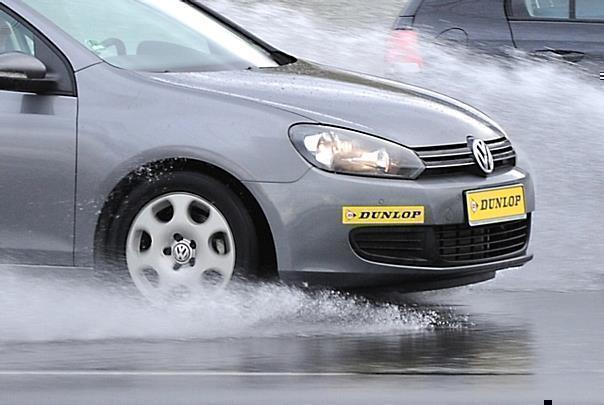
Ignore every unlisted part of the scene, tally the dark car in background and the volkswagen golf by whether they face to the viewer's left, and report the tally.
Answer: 0

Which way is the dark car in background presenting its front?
to the viewer's right

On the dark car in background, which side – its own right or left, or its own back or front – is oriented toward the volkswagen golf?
right

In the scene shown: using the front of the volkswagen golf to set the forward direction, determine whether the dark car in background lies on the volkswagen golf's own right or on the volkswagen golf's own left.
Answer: on the volkswagen golf's own left

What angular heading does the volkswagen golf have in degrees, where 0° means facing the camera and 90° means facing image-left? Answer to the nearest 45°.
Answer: approximately 315°
